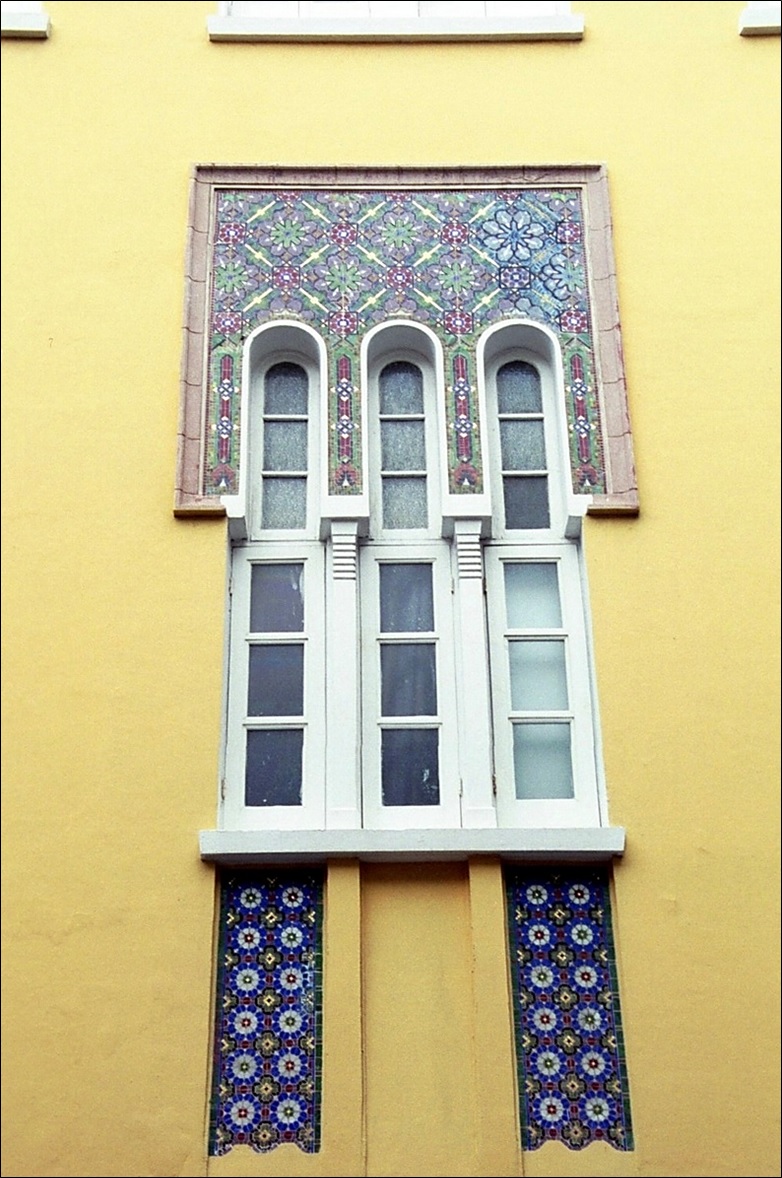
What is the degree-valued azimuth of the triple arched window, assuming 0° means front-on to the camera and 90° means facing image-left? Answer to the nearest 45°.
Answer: approximately 0°
